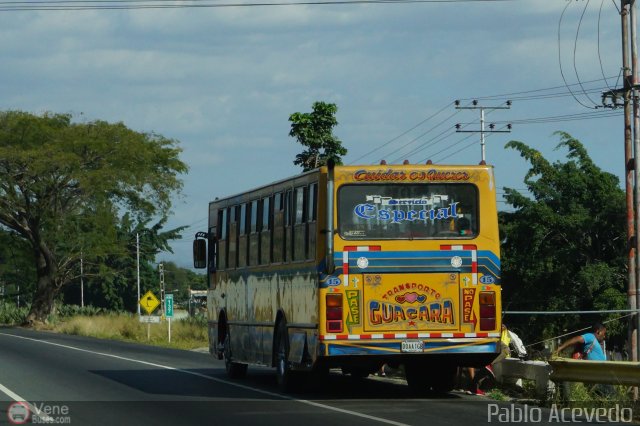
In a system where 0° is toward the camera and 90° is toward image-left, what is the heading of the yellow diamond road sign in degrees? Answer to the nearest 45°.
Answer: approximately 0°

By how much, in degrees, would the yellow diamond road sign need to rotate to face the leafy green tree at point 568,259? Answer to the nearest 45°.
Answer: approximately 90° to its left

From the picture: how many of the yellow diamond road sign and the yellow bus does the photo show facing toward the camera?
1

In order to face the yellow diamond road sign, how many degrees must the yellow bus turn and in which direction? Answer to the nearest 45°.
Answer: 0° — it already faces it

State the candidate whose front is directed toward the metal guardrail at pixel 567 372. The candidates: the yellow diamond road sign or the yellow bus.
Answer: the yellow diamond road sign

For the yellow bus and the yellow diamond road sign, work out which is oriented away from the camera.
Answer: the yellow bus

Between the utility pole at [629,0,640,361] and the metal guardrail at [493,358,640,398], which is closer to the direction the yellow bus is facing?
the utility pole

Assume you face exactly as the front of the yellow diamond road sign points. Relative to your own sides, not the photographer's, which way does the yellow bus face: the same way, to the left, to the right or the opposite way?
the opposite way

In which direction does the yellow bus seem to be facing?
away from the camera
